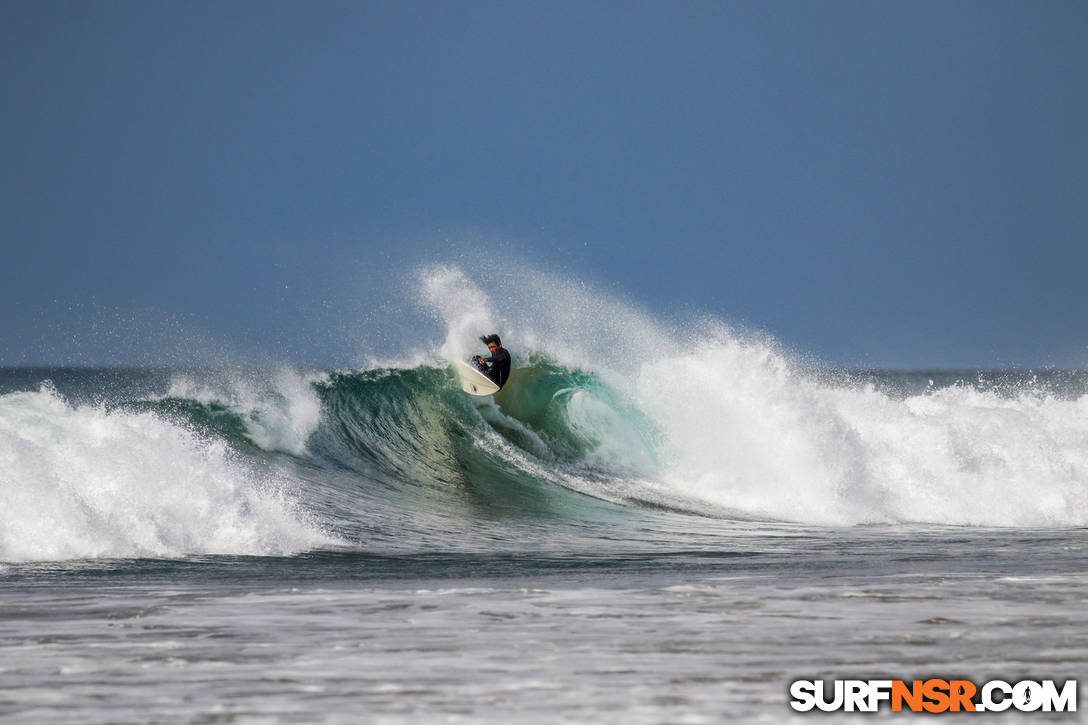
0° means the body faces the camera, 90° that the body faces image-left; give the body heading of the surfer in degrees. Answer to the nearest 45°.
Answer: approximately 45°
